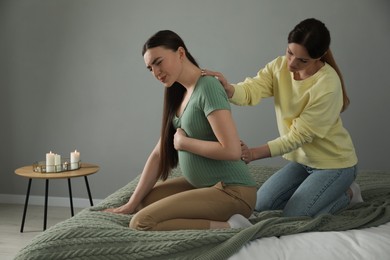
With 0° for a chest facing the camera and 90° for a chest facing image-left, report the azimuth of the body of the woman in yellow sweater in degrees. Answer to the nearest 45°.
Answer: approximately 45°

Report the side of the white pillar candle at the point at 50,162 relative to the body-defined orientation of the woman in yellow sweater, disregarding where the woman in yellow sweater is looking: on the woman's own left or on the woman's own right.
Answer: on the woman's own right

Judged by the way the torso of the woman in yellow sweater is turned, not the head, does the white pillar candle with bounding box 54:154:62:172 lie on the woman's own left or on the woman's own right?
on the woman's own right
